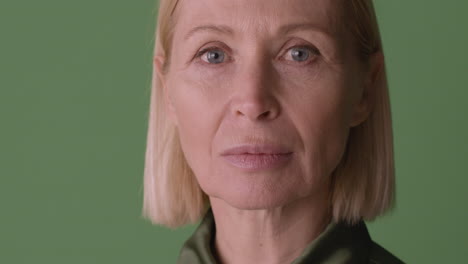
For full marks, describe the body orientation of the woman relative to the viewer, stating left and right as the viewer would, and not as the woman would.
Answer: facing the viewer

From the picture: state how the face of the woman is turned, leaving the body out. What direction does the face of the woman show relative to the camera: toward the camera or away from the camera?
toward the camera
